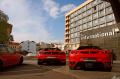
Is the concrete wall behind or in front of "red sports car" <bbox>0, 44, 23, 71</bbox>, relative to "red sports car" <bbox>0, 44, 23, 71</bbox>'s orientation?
in front

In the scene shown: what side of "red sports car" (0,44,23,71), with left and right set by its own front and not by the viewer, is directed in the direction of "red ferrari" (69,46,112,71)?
right

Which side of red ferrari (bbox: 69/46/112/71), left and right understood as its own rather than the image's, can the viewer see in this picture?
back

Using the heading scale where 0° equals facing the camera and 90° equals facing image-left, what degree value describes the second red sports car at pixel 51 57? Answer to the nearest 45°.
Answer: approximately 180°

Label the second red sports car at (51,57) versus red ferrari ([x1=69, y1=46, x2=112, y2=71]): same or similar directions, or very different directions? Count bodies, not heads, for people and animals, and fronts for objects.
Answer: same or similar directions

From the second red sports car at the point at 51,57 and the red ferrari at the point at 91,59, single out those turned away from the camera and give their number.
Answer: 2

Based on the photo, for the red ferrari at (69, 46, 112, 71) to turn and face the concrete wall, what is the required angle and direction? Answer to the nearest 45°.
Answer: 0° — it already faces it

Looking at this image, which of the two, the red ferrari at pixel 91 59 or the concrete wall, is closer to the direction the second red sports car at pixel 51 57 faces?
the concrete wall

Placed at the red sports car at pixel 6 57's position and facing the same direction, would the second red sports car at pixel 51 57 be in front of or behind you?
in front

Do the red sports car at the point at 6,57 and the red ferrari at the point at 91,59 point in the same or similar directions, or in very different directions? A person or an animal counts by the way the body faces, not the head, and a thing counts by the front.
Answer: same or similar directions

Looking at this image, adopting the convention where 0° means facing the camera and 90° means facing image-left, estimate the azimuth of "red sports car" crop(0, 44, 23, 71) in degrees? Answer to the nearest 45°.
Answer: approximately 225°
